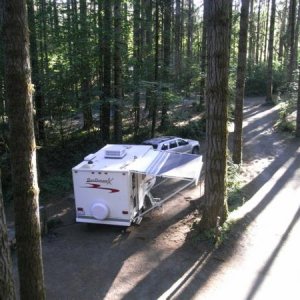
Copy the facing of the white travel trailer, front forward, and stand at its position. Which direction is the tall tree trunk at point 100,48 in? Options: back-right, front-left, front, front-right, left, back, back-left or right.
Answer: front-left

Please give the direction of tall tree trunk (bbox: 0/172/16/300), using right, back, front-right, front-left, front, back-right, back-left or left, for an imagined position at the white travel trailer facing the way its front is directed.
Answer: back-right

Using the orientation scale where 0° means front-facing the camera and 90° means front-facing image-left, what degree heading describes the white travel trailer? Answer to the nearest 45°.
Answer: approximately 225°

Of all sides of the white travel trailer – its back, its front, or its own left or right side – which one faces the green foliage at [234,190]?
right

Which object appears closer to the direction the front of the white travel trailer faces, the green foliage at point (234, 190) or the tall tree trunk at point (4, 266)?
the green foliage
